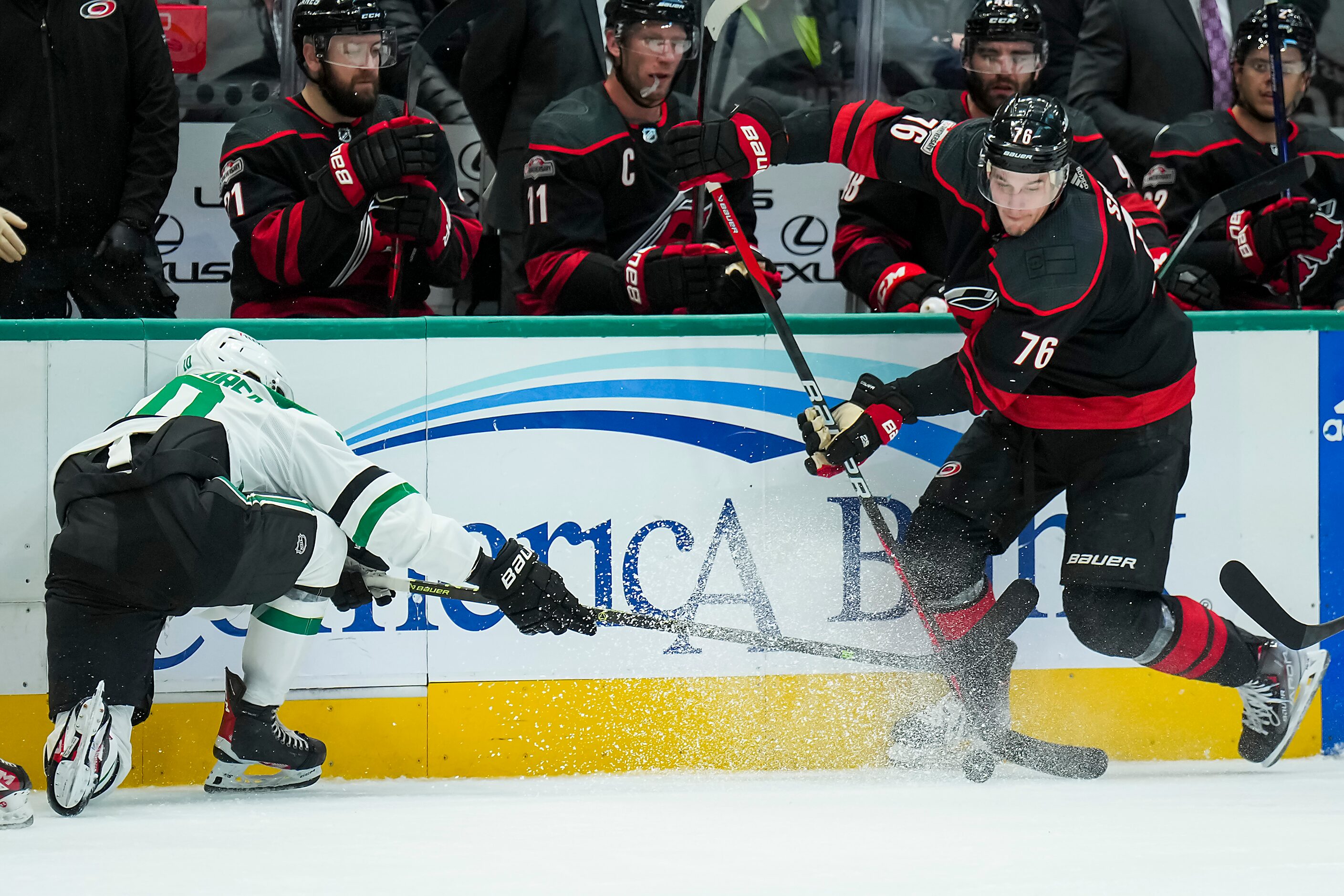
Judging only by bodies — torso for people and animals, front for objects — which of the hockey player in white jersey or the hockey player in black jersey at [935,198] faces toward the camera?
the hockey player in black jersey

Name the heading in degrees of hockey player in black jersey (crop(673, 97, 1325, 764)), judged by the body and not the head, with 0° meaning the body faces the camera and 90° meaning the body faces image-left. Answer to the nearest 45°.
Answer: approximately 45°

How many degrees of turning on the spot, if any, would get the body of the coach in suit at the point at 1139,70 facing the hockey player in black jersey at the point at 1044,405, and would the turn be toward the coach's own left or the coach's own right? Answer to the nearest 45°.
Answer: approximately 45° to the coach's own right

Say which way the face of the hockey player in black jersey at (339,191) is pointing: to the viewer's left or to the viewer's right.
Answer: to the viewer's right

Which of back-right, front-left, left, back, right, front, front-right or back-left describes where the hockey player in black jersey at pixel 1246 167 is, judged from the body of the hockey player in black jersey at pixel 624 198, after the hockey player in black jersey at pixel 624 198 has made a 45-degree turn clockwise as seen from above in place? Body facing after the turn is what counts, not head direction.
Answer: left

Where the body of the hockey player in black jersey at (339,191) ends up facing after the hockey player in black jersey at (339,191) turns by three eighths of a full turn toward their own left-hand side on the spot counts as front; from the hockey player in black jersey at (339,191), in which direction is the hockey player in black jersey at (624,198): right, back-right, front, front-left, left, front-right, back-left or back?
right

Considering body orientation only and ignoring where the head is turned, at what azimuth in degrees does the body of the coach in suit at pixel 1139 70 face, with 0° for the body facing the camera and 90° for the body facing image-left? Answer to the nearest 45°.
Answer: approximately 315°

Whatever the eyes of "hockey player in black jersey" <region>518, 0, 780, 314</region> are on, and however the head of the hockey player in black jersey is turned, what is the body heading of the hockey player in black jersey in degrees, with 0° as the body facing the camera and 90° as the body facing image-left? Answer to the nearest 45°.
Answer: approximately 315°

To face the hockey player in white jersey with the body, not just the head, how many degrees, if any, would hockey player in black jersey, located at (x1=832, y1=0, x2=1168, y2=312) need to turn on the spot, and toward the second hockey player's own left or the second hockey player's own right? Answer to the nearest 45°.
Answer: approximately 45° to the second hockey player's own right

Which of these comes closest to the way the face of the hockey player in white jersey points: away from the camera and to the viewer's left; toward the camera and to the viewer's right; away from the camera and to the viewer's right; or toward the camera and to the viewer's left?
away from the camera and to the viewer's right

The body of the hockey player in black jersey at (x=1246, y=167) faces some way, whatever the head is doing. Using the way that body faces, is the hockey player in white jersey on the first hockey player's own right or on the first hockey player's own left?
on the first hockey player's own right

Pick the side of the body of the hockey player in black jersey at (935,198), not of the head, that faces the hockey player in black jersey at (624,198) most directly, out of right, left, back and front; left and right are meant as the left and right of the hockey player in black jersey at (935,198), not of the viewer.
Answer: right

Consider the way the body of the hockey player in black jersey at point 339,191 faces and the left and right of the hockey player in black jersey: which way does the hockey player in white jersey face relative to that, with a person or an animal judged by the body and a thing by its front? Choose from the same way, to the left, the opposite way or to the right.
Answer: to the left

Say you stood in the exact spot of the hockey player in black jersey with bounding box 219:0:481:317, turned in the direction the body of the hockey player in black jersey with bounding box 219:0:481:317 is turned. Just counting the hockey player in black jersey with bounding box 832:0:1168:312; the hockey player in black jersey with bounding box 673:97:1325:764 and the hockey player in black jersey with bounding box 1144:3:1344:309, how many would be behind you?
0

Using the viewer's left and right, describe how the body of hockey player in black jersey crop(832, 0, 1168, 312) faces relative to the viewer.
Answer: facing the viewer

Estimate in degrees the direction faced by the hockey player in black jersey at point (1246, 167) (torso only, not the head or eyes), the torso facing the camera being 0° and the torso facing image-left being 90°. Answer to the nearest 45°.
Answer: approximately 315°

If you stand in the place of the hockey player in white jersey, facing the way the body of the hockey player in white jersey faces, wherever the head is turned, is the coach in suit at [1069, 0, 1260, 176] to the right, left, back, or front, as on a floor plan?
front

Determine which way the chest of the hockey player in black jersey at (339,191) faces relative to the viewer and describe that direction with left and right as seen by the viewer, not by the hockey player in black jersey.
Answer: facing the viewer and to the right of the viewer

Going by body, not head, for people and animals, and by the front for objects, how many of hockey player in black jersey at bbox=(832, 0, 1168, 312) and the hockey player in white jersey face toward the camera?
1
